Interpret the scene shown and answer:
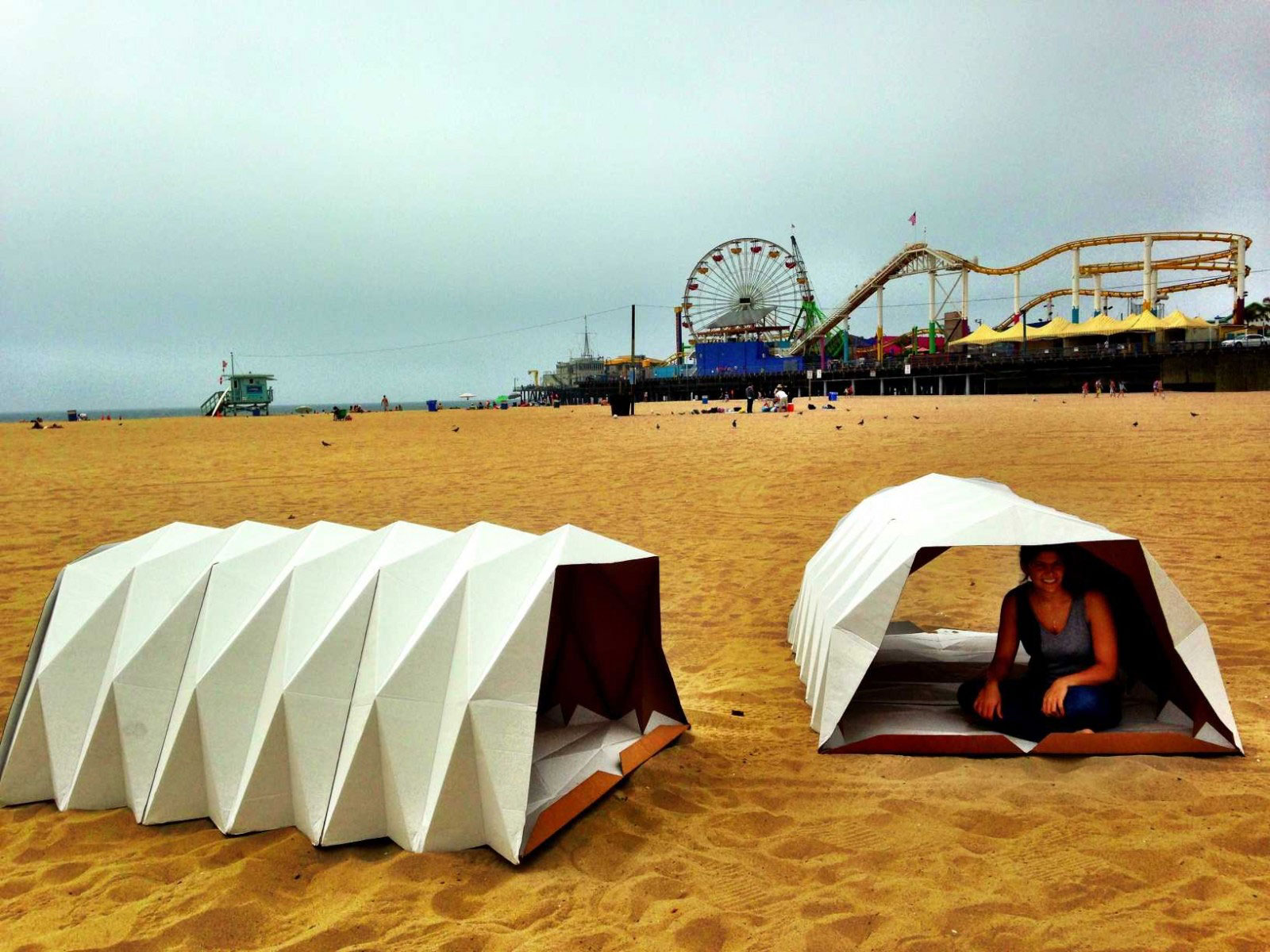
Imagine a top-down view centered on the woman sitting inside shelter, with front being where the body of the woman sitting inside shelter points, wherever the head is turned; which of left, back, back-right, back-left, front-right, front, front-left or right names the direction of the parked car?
back

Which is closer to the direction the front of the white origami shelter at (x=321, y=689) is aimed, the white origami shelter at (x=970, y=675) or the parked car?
the white origami shelter

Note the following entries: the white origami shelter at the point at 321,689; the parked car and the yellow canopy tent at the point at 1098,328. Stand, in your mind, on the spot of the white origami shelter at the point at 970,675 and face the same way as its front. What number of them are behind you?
2

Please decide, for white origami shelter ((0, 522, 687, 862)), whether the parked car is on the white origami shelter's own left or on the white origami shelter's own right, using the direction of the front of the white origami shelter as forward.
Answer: on the white origami shelter's own left

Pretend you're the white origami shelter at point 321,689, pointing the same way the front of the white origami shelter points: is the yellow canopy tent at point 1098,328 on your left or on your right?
on your left

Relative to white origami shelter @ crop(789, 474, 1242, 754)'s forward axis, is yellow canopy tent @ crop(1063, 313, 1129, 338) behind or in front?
behind

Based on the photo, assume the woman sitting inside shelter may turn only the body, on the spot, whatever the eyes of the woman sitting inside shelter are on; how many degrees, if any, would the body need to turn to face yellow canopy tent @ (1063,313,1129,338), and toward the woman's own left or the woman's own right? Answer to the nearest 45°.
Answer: approximately 180°

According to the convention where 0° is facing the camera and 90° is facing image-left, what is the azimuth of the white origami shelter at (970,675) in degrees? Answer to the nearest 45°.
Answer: approximately 0°
